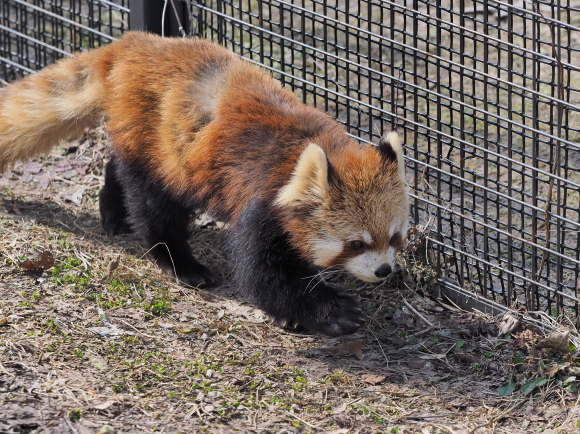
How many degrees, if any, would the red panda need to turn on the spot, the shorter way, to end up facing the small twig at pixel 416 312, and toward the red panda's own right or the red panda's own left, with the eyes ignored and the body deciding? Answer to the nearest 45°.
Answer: approximately 45° to the red panda's own left

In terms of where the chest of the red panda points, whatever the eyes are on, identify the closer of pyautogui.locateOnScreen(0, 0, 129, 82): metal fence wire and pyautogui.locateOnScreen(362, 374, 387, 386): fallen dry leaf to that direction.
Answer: the fallen dry leaf

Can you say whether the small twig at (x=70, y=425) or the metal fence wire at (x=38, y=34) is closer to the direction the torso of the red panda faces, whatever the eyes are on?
the small twig

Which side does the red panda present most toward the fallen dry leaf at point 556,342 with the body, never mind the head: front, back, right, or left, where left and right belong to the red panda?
front

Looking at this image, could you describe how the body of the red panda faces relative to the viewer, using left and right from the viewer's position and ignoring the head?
facing the viewer and to the right of the viewer

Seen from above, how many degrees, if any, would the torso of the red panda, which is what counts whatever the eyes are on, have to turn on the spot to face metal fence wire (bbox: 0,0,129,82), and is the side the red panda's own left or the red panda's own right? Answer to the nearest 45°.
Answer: approximately 180°

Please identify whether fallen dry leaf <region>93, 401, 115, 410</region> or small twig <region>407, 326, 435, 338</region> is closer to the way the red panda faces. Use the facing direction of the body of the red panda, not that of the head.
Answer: the small twig

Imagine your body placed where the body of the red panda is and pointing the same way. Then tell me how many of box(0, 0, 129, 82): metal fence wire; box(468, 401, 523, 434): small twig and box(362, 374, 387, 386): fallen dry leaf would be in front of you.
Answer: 2

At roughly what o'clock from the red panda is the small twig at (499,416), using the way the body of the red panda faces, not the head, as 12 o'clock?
The small twig is roughly at 12 o'clock from the red panda.
